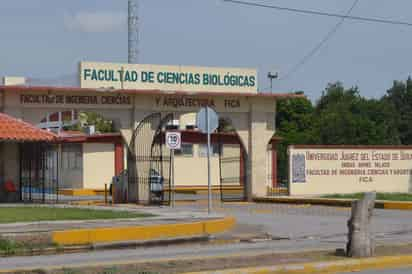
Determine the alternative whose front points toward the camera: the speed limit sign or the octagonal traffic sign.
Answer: the speed limit sign

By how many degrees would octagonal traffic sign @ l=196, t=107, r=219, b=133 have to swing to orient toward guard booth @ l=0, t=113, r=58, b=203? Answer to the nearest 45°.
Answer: approximately 45° to its left

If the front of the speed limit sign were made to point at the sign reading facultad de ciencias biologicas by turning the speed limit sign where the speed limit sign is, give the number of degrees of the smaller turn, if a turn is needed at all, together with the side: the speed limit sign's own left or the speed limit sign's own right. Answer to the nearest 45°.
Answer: approximately 180°

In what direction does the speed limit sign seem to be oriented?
toward the camera

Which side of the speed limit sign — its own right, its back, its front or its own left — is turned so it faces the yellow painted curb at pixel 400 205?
left

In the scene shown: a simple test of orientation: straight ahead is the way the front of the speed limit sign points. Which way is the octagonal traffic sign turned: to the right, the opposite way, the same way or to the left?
the opposite way

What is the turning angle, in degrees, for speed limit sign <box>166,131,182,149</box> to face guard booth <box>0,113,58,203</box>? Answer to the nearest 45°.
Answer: approximately 135° to its right

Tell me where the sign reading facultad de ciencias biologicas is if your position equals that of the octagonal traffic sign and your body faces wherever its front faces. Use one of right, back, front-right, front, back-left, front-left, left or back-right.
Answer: front

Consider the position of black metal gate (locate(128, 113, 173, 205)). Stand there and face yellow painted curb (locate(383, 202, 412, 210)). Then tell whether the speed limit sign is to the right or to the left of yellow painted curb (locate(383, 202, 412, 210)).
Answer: right

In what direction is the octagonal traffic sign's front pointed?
away from the camera

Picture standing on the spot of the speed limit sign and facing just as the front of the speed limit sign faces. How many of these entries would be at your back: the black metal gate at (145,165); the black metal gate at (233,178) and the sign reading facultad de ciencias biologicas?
3
